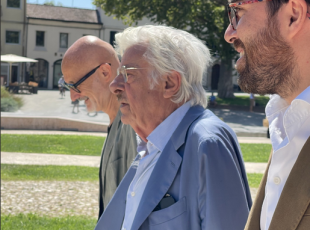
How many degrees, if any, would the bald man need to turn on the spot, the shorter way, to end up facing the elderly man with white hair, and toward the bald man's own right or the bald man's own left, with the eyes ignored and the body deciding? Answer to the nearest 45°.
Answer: approximately 90° to the bald man's own left

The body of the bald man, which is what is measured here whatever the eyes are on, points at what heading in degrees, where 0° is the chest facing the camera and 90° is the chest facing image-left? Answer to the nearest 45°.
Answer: approximately 90°

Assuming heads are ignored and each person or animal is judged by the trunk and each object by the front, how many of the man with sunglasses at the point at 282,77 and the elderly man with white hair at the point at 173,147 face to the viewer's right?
0

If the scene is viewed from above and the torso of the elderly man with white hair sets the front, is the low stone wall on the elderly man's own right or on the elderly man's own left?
on the elderly man's own right

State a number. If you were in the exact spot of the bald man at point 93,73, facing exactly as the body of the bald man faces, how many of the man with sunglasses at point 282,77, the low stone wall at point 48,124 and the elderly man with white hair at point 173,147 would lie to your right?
1

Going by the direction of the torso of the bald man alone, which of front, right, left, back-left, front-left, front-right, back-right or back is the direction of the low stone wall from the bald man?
right

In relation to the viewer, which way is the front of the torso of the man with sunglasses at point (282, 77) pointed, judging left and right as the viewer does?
facing the viewer and to the left of the viewer

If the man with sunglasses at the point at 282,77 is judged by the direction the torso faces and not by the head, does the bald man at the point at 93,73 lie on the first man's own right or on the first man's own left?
on the first man's own right

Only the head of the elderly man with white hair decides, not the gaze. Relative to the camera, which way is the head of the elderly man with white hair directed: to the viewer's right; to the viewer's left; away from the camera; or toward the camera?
to the viewer's left
